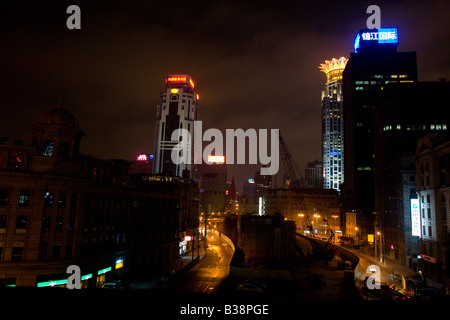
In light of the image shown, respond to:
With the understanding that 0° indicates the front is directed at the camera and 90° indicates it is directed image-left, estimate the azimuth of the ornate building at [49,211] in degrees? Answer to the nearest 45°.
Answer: approximately 315°

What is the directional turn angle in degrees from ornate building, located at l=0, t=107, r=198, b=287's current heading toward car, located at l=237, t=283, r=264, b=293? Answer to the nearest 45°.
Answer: approximately 45° to its left
